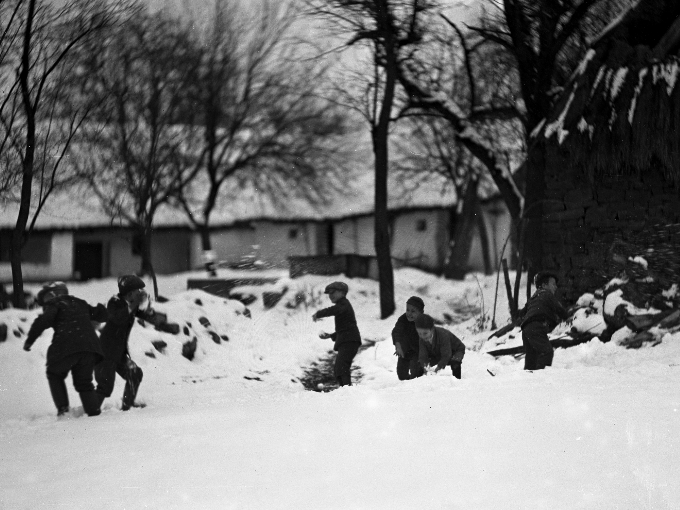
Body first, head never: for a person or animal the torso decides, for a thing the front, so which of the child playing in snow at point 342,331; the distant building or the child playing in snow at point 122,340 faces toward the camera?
the distant building

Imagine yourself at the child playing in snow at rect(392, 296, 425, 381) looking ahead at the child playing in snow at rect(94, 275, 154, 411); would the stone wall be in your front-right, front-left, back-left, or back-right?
back-right

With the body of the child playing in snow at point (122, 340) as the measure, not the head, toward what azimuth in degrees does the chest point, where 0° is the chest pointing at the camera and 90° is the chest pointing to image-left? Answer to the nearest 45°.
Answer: approximately 270°

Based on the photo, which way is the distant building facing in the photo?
toward the camera

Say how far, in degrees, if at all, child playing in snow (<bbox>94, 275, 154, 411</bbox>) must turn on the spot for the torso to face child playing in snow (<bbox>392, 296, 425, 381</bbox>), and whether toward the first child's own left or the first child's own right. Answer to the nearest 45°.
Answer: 0° — they already face them

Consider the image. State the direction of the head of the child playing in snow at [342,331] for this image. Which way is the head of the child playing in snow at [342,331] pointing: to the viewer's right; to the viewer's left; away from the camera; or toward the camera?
to the viewer's left

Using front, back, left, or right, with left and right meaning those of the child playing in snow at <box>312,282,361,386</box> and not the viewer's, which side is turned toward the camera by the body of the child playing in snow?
left
